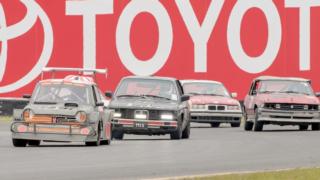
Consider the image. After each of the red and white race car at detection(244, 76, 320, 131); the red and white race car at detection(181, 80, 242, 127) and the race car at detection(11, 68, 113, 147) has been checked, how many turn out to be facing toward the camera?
3

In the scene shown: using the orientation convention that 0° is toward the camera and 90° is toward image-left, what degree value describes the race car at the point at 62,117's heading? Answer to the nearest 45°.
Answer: approximately 0°

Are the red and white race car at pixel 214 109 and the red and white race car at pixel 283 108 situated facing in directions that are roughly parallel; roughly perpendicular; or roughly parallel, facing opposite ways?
roughly parallel

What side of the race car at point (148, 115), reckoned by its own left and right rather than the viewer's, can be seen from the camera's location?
front

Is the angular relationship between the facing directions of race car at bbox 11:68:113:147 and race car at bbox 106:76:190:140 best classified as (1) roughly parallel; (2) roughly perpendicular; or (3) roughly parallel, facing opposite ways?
roughly parallel

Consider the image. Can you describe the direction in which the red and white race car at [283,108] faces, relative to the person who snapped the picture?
facing the viewer
